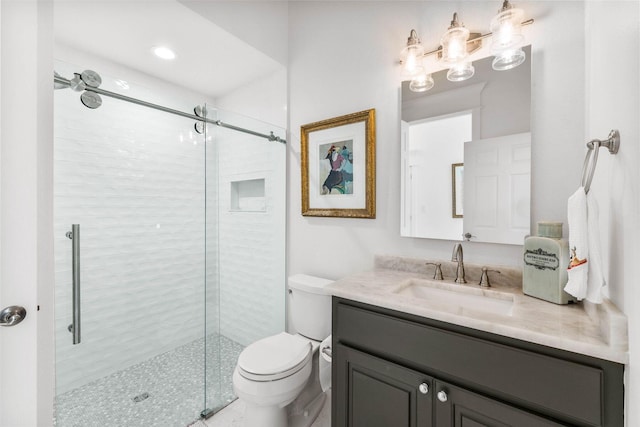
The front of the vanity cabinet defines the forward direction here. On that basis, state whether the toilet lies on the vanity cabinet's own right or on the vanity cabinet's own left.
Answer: on the vanity cabinet's own right

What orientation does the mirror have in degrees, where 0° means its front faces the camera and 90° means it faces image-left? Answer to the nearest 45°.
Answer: approximately 45°

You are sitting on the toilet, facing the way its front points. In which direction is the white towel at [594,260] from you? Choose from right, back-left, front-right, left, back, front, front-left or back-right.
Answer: left

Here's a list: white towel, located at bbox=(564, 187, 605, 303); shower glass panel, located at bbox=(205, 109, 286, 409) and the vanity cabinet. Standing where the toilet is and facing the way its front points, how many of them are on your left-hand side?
2

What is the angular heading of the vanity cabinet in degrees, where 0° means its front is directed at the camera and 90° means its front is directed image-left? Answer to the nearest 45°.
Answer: approximately 45°

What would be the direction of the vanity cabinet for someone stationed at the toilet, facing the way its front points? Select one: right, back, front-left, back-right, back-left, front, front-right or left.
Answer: left

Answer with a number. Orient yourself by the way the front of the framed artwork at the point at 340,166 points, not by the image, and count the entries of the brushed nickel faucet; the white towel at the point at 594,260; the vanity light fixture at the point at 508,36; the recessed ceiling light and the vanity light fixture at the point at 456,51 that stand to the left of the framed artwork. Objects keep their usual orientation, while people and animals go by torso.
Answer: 4

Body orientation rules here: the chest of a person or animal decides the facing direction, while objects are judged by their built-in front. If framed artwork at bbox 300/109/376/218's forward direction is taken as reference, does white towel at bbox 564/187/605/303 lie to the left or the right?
on its left
